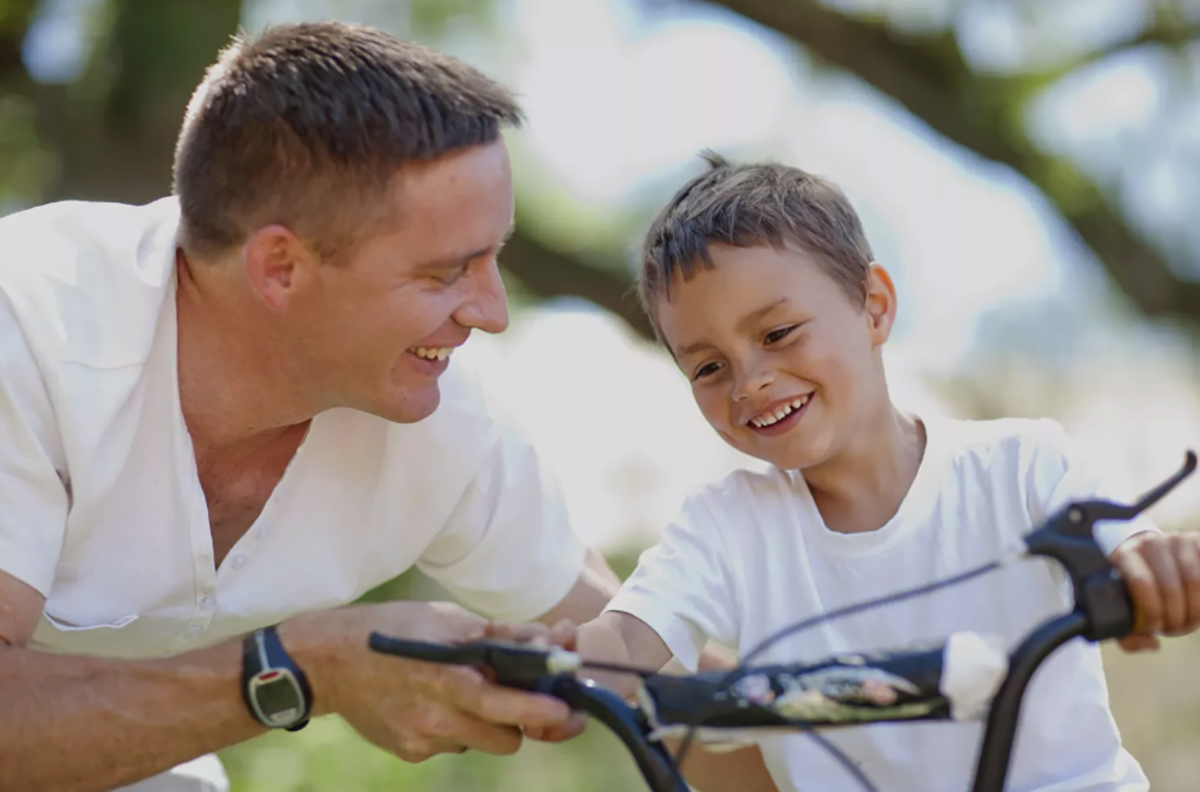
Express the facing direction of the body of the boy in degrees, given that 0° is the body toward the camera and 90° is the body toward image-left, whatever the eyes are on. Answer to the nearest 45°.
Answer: approximately 0°

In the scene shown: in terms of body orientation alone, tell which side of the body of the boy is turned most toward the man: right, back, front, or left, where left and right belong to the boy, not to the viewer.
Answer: right

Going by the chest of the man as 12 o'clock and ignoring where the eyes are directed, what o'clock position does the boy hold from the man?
The boy is roughly at 11 o'clock from the man.

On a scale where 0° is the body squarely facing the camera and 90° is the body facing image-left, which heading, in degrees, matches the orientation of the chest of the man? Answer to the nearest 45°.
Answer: approximately 315°

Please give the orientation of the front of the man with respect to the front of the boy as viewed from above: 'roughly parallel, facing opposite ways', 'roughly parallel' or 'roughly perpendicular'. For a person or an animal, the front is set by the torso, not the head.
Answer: roughly perpendicular

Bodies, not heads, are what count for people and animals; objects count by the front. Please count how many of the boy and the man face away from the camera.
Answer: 0
